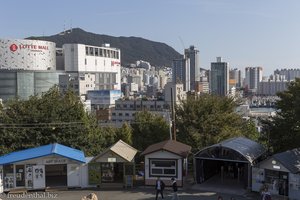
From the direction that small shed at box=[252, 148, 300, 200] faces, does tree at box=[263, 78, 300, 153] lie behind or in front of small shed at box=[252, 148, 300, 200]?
behind

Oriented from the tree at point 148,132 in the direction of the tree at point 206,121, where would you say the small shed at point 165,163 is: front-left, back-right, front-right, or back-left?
front-right

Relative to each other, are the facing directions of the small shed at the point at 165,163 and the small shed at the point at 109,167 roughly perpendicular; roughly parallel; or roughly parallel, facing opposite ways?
roughly parallel

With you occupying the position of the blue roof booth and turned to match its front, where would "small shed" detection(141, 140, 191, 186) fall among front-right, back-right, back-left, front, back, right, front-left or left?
left

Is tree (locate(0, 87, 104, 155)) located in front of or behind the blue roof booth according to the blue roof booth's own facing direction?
behind

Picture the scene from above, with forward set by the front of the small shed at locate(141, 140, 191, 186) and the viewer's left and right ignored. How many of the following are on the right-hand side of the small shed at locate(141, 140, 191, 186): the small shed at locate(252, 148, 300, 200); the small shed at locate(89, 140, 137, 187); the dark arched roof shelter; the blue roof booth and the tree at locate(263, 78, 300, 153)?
2

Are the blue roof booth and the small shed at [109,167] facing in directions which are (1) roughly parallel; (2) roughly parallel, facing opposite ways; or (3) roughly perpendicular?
roughly parallel

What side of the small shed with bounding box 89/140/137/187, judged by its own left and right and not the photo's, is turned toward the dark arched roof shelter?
left

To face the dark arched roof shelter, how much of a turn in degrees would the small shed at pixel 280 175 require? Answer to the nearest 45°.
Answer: approximately 90° to its right

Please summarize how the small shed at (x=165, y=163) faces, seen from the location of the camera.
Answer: facing the viewer

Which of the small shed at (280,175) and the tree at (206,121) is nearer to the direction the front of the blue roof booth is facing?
the small shed
